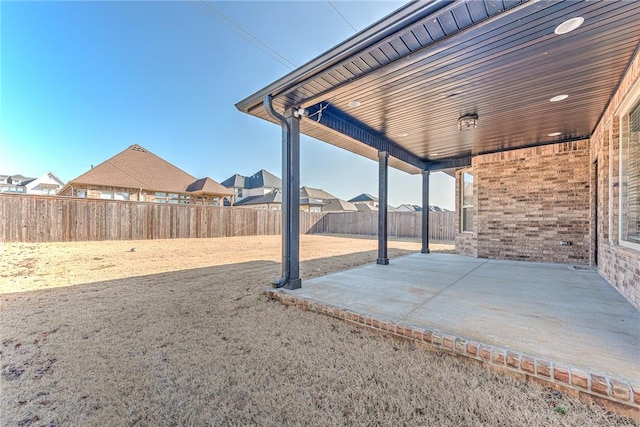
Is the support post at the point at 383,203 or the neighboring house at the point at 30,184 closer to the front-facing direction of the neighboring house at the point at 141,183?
the neighboring house

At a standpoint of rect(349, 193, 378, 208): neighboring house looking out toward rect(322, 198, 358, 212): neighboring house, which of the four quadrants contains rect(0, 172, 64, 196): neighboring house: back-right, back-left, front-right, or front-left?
front-right

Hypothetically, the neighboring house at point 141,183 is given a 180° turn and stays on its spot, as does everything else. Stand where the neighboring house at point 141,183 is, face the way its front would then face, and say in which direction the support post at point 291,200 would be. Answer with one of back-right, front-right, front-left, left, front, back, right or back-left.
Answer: front

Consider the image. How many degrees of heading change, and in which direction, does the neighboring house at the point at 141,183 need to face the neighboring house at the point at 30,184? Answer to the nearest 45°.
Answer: approximately 45° to its left

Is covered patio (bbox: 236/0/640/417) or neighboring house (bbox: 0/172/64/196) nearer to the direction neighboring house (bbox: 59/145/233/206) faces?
the neighboring house

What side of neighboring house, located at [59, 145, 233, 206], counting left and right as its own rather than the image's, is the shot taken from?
back

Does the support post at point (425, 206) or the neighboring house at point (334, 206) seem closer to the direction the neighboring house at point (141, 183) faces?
the neighboring house

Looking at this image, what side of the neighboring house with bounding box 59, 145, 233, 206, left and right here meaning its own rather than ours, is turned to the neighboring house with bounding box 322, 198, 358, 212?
right

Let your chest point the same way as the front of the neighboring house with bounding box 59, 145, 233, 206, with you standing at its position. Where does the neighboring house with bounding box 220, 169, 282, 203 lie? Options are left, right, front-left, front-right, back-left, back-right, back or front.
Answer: front-right

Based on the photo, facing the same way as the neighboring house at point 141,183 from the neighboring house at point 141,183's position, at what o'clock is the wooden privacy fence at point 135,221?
The wooden privacy fence is roughly at 6 o'clock from the neighboring house.
